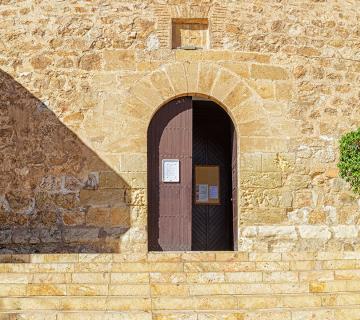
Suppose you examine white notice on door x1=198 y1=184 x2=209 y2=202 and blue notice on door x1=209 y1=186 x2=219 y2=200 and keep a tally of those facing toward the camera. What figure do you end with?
2

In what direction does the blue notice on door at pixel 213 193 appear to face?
toward the camera

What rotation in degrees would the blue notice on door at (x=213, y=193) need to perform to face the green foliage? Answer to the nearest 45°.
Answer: approximately 45° to its left

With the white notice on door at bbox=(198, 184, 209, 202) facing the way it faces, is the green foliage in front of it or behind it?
in front

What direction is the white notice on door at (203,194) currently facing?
toward the camera
